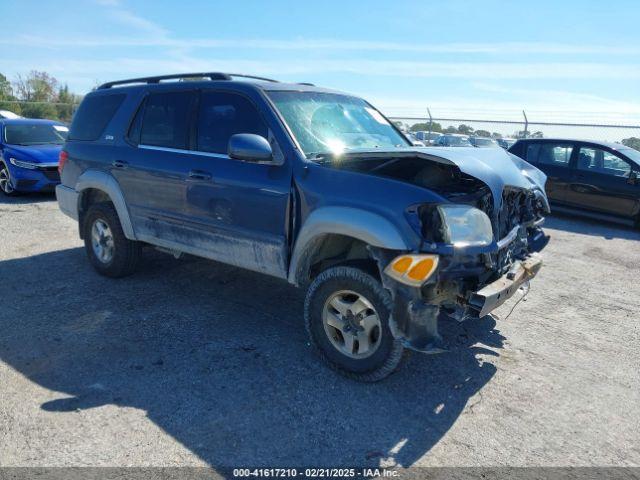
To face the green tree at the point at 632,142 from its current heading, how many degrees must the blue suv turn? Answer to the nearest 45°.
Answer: approximately 90° to its left

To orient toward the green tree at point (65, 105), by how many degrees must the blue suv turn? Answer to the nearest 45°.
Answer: approximately 180°

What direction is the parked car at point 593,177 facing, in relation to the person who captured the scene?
facing the viewer and to the right of the viewer

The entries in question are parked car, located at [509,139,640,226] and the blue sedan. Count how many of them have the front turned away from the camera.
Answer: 0

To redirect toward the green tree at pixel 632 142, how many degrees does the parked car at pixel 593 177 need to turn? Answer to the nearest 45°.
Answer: approximately 135° to its left

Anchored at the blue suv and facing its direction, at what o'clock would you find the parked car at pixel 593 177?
The parked car is roughly at 9 o'clock from the blue suv.

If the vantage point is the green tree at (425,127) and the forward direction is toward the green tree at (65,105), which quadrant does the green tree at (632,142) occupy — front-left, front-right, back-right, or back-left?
back-left

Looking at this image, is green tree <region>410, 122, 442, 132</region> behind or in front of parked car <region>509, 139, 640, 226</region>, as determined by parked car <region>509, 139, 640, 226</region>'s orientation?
behind
